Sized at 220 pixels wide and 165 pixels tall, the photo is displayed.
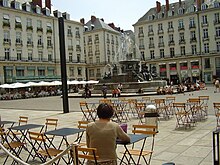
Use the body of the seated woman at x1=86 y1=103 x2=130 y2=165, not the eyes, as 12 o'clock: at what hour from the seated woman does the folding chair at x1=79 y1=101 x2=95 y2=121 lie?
The folding chair is roughly at 12 o'clock from the seated woman.

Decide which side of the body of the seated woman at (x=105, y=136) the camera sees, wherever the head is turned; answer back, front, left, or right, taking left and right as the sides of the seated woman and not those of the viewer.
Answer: back

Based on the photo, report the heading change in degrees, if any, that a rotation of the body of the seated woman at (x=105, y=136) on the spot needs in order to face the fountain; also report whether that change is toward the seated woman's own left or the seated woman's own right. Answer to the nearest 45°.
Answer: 0° — they already face it

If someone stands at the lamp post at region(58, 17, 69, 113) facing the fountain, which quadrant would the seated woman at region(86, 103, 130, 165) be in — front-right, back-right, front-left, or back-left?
back-right

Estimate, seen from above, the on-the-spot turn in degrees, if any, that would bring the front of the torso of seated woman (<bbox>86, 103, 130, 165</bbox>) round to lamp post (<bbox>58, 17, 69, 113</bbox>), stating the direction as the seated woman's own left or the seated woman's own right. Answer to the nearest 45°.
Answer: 0° — they already face it
